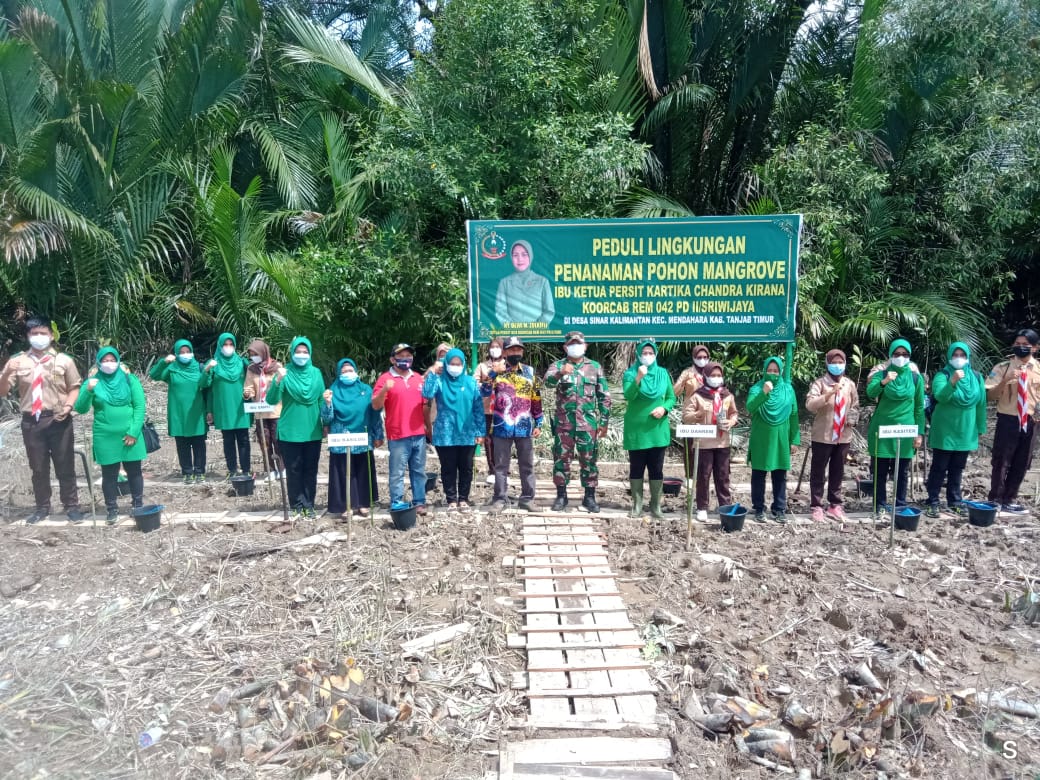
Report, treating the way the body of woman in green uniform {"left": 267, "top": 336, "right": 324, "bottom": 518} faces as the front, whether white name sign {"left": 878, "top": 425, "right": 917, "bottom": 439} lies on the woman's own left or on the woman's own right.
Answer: on the woman's own left

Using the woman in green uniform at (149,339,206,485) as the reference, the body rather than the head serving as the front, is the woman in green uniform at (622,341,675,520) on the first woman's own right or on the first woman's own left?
on the first woman's own left

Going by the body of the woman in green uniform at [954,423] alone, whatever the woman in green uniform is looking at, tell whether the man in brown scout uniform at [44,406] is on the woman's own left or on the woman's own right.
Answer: on the woman's own right

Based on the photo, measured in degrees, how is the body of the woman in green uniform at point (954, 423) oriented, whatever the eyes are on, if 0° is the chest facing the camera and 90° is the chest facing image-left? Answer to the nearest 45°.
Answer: approximately 0°

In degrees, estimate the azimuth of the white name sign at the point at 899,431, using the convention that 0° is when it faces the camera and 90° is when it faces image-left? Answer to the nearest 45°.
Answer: approximately 0°

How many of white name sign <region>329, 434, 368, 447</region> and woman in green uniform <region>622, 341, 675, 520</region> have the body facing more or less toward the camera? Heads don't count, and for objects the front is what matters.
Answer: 2

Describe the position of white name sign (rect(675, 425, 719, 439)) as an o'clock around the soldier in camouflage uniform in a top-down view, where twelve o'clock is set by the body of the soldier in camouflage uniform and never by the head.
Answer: The white name sign is roughly at 10 o'clock from the soldier in camouflage uniform.

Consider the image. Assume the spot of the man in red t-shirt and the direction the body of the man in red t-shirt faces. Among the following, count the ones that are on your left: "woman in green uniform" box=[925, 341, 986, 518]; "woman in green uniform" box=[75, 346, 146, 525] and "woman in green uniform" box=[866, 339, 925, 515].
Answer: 2

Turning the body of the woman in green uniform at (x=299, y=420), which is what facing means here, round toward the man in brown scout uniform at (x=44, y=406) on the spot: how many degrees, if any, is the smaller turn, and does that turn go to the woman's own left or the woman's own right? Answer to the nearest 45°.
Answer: approximately 90° to the woman's own right
